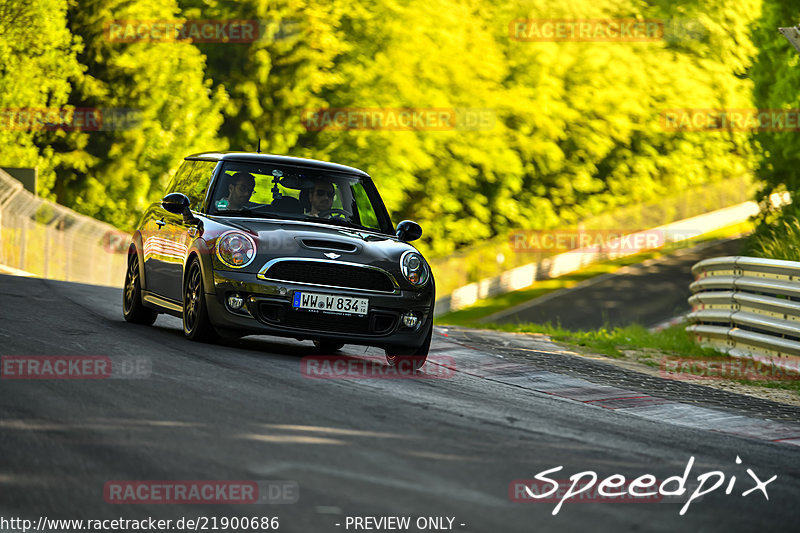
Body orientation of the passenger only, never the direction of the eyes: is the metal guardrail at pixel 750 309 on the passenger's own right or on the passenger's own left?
on the passenger's own left

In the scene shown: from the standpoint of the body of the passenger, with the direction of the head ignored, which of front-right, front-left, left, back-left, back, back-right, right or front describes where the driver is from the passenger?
front-left
